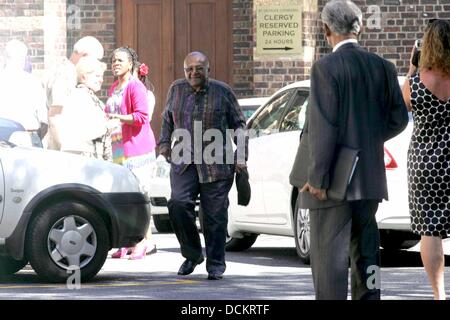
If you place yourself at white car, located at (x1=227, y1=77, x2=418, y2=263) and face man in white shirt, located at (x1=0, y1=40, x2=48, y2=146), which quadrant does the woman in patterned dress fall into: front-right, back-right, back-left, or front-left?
back-left

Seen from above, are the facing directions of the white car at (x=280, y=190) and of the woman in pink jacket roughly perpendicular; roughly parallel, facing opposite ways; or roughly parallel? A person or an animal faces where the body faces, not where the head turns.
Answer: roughly perpendicular

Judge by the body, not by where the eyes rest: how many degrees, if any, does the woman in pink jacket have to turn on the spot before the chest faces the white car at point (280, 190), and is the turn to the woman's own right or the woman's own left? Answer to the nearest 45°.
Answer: approximately 135° to the woman's own left

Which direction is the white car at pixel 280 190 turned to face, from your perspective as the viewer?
facing away from the viewer and to the left of the viewer

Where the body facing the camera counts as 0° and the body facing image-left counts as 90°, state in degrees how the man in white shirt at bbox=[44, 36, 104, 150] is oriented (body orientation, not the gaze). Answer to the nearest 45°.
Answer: approximately 270°

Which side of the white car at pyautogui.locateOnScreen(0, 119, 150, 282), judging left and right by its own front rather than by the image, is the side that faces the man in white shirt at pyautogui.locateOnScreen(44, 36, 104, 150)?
left

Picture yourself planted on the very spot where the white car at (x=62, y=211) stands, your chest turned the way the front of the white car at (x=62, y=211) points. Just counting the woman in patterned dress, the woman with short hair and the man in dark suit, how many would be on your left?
1

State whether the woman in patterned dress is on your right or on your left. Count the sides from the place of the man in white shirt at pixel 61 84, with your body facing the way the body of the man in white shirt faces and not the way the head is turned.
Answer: on your right
